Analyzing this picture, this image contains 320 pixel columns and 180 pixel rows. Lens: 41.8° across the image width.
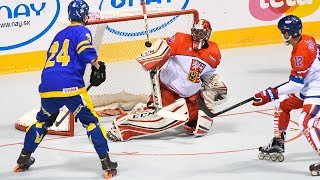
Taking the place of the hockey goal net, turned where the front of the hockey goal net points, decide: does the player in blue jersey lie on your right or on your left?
on your right

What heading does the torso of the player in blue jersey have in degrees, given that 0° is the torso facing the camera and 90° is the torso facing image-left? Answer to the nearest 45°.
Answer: approximately 225°

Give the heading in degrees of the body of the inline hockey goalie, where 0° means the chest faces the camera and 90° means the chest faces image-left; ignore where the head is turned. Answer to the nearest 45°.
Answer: approximately 315°

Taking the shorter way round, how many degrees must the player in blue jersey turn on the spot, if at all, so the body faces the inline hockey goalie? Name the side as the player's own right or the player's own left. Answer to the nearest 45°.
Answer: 0° — they already face them

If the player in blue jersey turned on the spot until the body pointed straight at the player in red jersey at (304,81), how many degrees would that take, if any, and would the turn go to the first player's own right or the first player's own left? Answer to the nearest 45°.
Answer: approximately 45° to the first player's own right

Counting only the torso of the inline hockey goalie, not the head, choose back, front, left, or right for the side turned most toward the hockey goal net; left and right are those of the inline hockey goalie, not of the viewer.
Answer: back

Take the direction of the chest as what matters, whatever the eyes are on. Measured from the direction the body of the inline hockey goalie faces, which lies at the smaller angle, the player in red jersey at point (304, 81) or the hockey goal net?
the player in red jersey

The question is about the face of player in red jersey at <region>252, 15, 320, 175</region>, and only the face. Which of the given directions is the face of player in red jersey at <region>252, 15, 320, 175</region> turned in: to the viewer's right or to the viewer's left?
to the viewer's left
